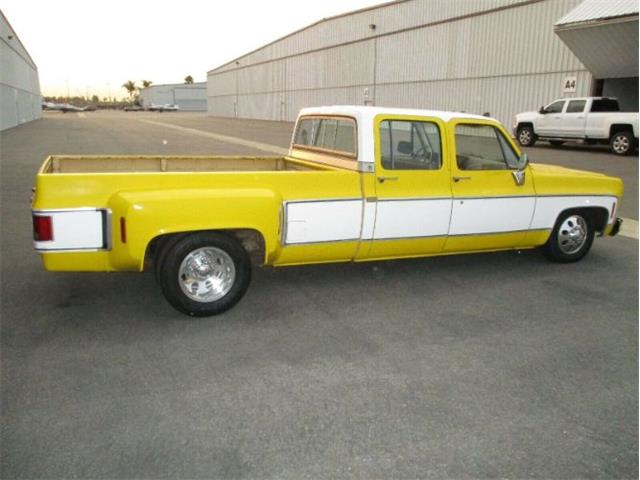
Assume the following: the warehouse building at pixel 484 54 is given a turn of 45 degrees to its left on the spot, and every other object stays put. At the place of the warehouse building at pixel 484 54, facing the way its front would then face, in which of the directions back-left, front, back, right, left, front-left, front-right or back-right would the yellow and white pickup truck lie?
front

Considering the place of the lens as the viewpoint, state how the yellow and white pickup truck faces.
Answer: facing away from the viewer and to the right of the viewer

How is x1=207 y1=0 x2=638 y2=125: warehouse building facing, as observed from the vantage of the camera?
facing the viewer and to the left of the viewer

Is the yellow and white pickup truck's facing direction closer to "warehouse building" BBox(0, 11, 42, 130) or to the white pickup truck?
the white pickup truck

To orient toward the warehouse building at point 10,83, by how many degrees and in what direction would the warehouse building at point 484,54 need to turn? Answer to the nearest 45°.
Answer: approximately 45° to its right

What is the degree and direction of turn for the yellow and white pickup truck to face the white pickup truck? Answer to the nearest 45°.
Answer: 0° — it already faces it
